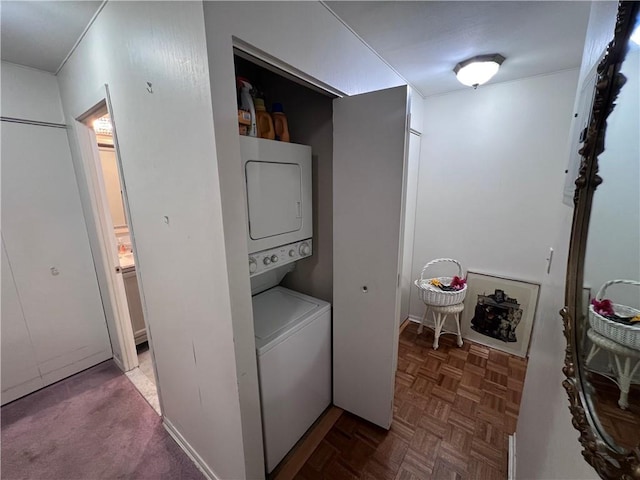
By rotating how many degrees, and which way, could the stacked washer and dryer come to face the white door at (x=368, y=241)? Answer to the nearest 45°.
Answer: approximately 45° to its left

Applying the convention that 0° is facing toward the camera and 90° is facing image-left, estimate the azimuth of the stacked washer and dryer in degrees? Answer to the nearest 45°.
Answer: approximately 315°

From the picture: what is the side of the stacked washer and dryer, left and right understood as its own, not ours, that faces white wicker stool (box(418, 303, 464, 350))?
left

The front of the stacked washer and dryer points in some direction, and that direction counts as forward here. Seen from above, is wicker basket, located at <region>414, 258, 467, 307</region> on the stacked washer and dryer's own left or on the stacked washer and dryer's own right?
on the stacked washer and dryer's own left
